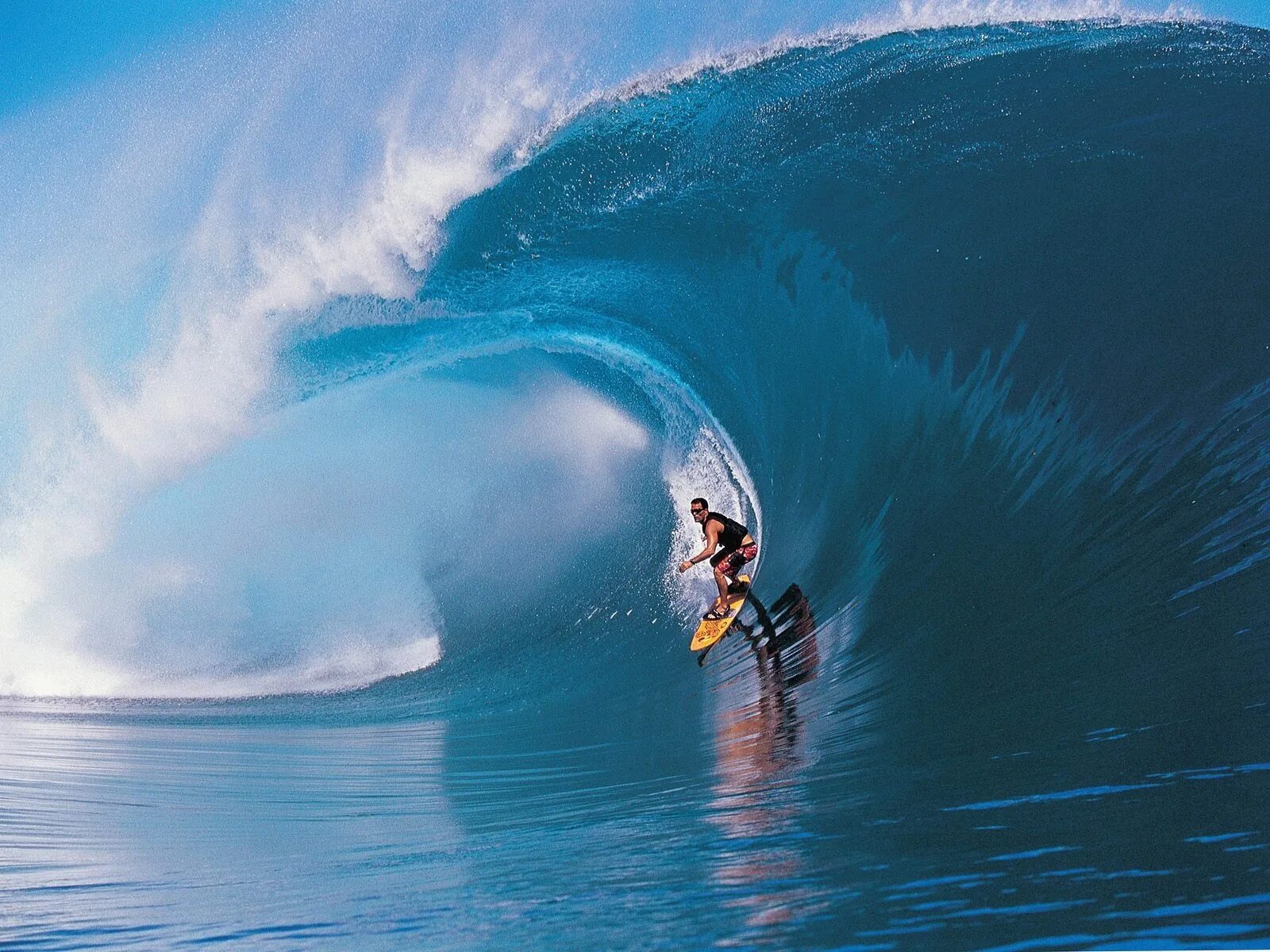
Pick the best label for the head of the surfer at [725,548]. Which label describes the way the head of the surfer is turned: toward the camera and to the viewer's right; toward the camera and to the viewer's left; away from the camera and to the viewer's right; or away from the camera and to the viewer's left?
toward the camera and to the viewer's left

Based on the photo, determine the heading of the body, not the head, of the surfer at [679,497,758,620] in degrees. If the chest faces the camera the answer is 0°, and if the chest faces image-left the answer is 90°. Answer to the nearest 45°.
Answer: approximately 90°
